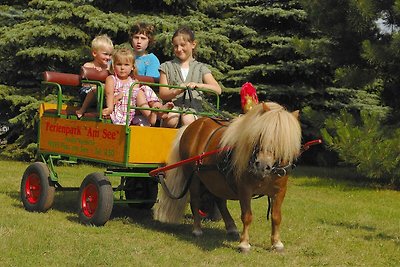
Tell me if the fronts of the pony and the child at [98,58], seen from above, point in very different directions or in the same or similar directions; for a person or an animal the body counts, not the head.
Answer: same or similar directions

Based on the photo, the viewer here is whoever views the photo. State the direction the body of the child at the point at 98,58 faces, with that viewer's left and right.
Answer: facing the viewer and to the right of the viewer

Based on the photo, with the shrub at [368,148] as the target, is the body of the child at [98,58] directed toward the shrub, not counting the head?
no

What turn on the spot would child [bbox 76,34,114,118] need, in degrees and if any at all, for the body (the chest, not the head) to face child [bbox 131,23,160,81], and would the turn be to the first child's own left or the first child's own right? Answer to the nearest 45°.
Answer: approximately 45° to the first child's own left

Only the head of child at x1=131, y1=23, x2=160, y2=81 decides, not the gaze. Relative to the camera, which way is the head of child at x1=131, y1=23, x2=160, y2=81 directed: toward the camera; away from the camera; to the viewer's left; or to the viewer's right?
toward the camera

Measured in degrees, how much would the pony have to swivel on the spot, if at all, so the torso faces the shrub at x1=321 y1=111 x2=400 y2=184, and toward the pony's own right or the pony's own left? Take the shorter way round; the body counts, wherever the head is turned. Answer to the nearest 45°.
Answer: approximately 90° to the pony's own left

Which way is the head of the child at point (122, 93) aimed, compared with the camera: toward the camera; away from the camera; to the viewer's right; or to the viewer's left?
toward the camera

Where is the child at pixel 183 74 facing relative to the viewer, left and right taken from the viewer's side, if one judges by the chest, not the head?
facing the viewer

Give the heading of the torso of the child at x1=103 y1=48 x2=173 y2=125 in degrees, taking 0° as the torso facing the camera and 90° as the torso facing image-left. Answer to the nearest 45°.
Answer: approximately 315°

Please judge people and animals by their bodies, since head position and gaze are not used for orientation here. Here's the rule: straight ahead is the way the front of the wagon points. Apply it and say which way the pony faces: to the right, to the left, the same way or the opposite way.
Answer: the same way

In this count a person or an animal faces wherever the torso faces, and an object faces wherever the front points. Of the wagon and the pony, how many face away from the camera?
0

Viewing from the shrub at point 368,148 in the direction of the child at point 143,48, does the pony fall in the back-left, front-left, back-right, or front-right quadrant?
front-left

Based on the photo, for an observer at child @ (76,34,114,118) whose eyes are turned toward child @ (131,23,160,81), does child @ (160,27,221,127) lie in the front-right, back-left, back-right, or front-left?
front-right

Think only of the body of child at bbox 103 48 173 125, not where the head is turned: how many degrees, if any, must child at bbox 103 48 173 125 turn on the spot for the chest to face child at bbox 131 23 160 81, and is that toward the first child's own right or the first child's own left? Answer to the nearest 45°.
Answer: approximately 135° to the first child's own left

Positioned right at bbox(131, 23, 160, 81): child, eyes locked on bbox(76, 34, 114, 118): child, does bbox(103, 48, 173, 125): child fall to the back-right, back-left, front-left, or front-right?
front-left
